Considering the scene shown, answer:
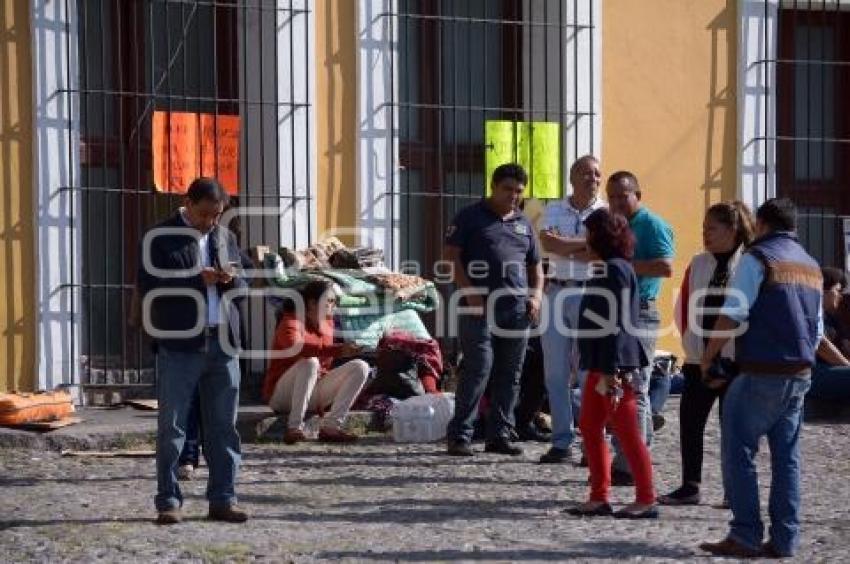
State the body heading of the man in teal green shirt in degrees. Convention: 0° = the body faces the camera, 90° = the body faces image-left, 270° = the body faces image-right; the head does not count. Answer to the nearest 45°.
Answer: approximately 45°

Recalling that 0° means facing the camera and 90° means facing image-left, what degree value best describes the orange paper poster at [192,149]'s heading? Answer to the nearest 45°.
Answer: approximately 0°

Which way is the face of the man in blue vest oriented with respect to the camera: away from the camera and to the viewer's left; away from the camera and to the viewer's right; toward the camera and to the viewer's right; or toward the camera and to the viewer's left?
away from the camera and to the viewer's left

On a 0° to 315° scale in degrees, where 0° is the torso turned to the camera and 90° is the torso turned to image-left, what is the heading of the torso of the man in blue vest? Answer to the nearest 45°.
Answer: approximately 135°
